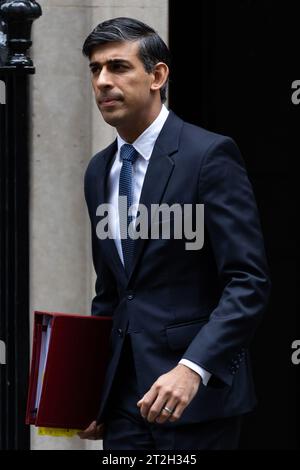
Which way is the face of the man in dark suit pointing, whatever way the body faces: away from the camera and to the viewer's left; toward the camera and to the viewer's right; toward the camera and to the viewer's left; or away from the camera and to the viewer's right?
toward the camera and to the viewer's left

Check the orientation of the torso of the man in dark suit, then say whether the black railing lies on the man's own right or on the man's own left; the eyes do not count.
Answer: on the man's own right

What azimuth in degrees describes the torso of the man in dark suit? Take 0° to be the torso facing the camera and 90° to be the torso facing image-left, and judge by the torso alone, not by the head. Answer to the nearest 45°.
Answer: approximately 45°
